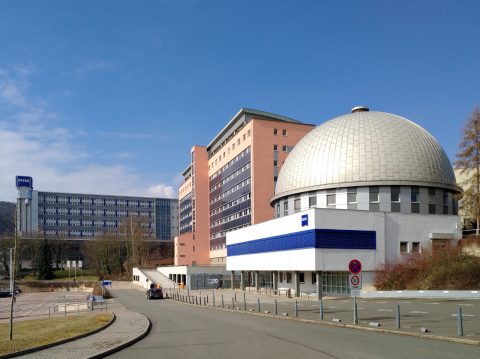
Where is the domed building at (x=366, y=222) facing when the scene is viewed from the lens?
facing the viewer and to the left of the viewer

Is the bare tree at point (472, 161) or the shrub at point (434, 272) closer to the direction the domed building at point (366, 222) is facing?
the shrub

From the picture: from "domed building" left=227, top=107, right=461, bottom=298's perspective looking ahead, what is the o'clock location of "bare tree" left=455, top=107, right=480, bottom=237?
The bare tree is roughly at 7 o'clock from the domed building.
